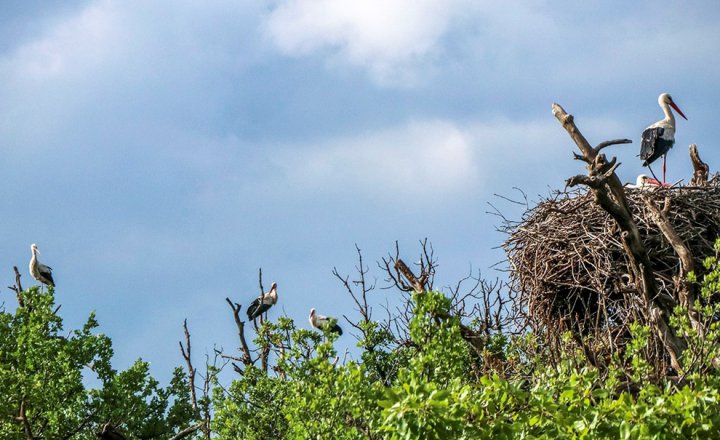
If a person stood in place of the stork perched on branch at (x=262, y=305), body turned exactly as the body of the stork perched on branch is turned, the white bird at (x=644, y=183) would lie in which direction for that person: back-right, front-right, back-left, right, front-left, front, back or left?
front-right

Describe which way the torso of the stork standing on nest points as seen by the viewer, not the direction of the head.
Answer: to the viewer's right

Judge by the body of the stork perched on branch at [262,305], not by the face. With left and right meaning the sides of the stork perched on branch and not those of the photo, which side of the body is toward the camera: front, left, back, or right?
right
